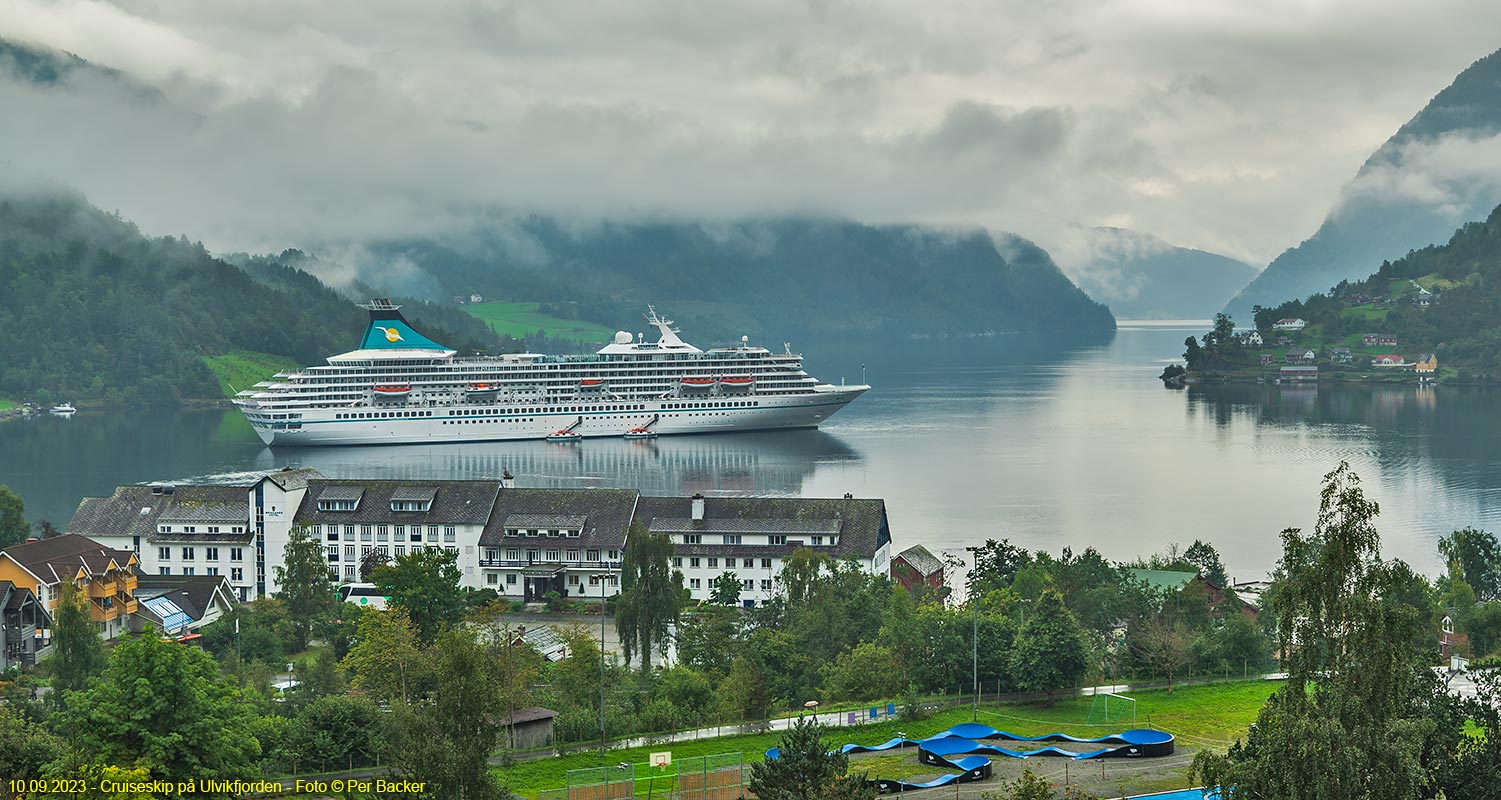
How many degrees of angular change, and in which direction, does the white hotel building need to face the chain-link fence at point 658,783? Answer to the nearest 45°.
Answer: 0° — it already faces it

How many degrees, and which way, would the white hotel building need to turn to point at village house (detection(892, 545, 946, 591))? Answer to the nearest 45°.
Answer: approximately 90° to its left

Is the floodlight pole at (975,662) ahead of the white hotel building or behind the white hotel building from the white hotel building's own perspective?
ahead

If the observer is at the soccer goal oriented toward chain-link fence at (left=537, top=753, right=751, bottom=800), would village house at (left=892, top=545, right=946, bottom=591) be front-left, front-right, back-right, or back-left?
back-right

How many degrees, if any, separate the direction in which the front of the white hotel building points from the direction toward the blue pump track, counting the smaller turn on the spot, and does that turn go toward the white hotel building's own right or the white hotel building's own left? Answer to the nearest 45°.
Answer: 0° — it already faces it

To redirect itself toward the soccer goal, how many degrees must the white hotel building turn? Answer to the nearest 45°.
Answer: approximately 45° to its left

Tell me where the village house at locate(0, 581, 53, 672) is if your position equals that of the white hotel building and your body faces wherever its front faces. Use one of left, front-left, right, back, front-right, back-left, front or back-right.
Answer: front-right

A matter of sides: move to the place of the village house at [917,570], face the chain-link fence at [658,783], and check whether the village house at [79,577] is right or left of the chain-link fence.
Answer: right

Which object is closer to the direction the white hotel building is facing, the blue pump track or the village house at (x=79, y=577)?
the blue pump track

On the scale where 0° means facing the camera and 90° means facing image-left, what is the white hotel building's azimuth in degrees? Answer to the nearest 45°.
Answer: approximately 0°
